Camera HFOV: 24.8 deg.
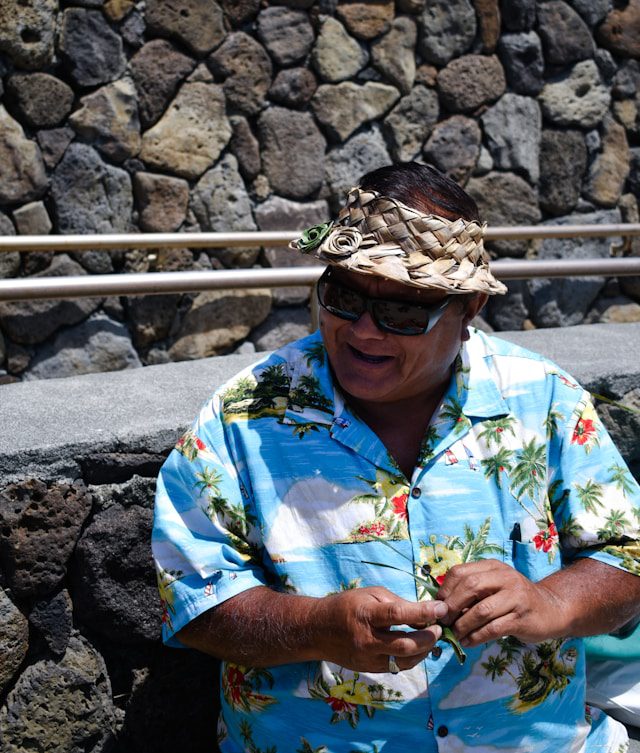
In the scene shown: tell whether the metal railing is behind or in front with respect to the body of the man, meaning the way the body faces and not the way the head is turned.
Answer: behind

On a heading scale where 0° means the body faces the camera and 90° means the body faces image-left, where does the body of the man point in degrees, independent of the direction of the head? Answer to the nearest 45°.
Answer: approximately 0°

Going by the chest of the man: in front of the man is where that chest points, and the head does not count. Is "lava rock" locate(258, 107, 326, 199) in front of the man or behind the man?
behind
